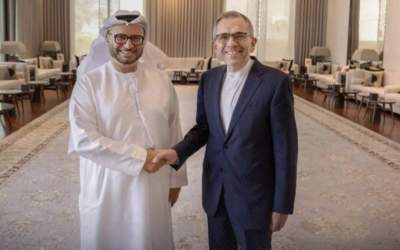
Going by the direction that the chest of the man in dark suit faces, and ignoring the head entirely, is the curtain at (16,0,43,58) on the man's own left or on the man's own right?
on the man's own right

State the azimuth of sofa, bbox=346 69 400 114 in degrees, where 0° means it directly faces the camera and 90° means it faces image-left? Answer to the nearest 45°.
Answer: approximately 45°

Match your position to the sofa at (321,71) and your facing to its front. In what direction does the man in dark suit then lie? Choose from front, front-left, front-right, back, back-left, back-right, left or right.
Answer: front-left

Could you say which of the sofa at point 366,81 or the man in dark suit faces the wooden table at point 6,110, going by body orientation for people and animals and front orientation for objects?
the sofa

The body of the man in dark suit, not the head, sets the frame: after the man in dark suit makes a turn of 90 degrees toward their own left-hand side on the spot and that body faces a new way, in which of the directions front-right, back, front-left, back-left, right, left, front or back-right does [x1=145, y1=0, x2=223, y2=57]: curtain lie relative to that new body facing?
back-left

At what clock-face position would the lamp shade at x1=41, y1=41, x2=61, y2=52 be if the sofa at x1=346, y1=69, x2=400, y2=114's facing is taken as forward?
The lamp shade is roughly at 2 o'clock from the sofa.

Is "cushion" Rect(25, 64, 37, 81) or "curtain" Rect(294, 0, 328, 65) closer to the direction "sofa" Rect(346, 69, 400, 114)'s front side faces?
the cushion

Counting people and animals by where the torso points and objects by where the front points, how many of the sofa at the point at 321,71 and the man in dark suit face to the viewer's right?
0
